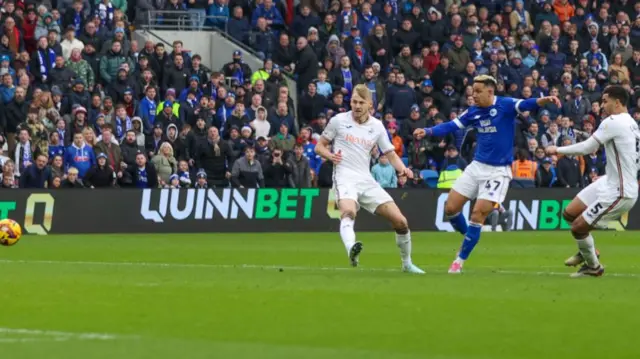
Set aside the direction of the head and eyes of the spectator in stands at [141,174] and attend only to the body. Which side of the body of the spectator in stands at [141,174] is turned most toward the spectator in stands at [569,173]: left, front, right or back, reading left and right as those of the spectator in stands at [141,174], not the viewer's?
left

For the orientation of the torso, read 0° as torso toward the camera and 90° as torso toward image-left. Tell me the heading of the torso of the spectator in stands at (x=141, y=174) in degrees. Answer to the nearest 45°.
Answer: approximately 0°

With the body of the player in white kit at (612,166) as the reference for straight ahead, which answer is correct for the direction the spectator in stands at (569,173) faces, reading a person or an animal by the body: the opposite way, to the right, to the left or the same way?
to the left

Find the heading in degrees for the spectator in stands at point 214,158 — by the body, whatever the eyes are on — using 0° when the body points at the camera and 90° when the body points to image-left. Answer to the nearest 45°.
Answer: approximately 0°

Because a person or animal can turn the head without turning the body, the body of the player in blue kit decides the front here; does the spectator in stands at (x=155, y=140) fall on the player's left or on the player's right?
on the player's right

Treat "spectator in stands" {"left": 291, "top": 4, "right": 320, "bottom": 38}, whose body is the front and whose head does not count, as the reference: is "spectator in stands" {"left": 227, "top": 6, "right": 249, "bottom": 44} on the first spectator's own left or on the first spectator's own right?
on the first spectator's own right

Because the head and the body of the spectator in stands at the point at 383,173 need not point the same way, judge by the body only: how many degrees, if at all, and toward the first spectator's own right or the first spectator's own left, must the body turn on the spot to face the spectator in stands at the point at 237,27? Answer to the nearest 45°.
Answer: approximately 135° to the first spectator's own right
